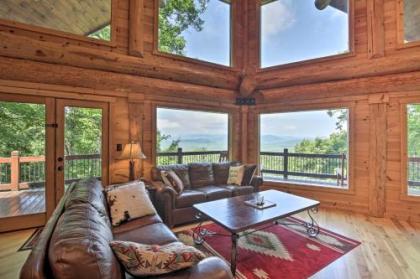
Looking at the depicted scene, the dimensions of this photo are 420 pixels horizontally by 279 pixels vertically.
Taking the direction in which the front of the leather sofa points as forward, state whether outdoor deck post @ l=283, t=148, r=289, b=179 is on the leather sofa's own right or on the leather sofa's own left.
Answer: on the leather sofa's own left

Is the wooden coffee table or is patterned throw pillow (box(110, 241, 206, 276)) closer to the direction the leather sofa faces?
the wooden coffee table

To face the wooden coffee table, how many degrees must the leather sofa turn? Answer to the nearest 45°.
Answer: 0° — it already faces it

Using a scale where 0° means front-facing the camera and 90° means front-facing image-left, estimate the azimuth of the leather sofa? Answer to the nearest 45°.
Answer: approximately 315°
